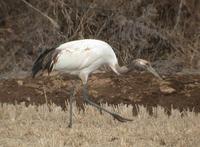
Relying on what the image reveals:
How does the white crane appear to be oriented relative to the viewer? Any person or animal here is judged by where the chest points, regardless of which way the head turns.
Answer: to the viewer's right
